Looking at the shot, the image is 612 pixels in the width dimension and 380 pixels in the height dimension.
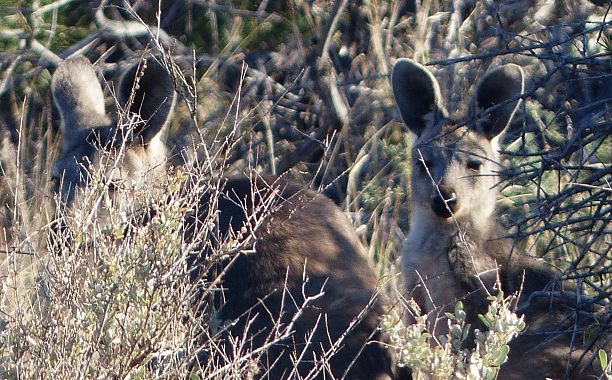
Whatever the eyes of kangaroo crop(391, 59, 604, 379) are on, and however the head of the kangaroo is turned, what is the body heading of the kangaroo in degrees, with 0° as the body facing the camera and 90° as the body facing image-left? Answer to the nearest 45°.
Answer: approximately 45°
